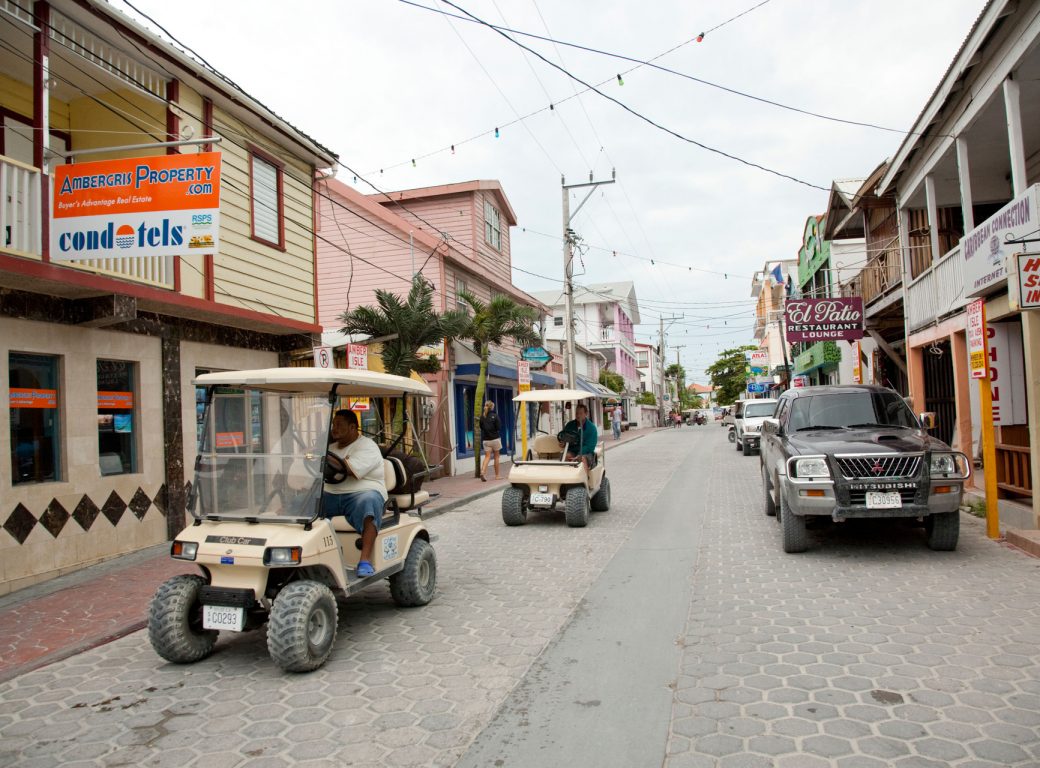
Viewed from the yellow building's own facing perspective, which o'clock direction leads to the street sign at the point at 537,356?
The street sign is roughly at 9 o'clock from the yellow building.

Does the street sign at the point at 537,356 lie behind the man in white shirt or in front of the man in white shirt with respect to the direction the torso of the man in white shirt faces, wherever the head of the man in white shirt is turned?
behind

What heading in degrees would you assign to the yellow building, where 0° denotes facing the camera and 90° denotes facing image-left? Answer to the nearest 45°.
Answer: approximately 315°

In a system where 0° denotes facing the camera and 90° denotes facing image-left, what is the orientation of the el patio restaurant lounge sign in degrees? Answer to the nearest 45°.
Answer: approximately 0°

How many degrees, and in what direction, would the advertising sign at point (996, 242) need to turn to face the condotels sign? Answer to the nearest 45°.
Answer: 0° — it already faces it

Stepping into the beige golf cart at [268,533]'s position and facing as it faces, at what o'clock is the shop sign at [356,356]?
The shop sign is roughly at 5 o'clock from the beige golf cart.

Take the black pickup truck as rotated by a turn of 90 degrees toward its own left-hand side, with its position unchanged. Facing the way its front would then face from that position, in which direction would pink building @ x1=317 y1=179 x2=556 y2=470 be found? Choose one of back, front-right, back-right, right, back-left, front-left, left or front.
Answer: back-left

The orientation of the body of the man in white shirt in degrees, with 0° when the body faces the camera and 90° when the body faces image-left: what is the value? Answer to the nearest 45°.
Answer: approximately 45°

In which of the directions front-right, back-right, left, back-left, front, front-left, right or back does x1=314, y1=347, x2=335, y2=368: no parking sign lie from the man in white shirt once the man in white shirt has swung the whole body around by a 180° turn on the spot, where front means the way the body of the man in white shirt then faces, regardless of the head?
front-left

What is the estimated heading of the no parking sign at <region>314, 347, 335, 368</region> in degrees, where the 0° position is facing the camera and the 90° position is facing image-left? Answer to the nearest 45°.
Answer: approximately 0°

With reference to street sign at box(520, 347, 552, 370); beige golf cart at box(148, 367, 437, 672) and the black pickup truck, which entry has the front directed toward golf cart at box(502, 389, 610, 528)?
the street sign

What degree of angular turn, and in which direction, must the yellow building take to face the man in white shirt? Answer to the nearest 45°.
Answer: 0° — it already faces them
